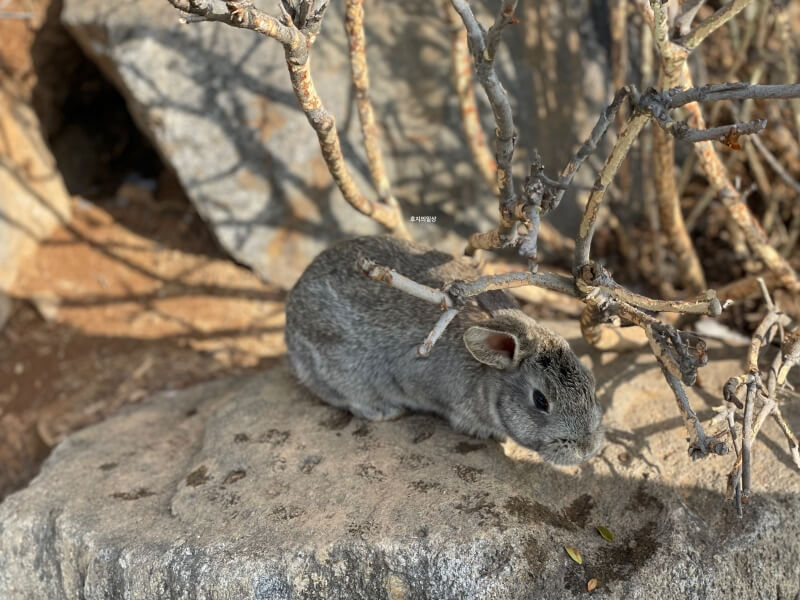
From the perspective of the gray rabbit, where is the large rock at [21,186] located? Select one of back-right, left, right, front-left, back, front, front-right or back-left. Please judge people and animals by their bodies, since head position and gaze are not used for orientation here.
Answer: back

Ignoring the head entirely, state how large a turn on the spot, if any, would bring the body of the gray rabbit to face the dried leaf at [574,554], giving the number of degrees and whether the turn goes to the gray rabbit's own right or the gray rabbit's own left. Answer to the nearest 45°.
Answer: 0° — it already faces it

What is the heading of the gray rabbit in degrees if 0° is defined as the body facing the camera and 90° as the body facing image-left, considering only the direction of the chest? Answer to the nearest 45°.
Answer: approximately 315°

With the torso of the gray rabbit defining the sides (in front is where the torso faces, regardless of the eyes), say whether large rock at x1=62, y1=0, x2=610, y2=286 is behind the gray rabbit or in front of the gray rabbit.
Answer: behind

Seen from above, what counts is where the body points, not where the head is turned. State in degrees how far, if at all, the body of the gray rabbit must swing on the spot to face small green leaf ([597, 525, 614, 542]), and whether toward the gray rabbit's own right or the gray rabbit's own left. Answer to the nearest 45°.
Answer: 0° — it already faces it

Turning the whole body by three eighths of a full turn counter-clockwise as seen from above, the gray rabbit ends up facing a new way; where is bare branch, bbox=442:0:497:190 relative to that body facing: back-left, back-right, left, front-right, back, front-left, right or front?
front
